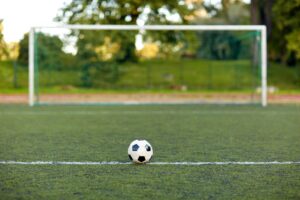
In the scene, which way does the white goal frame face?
toward the camera

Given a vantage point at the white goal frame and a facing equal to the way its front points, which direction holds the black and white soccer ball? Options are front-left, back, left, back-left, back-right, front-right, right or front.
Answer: front
